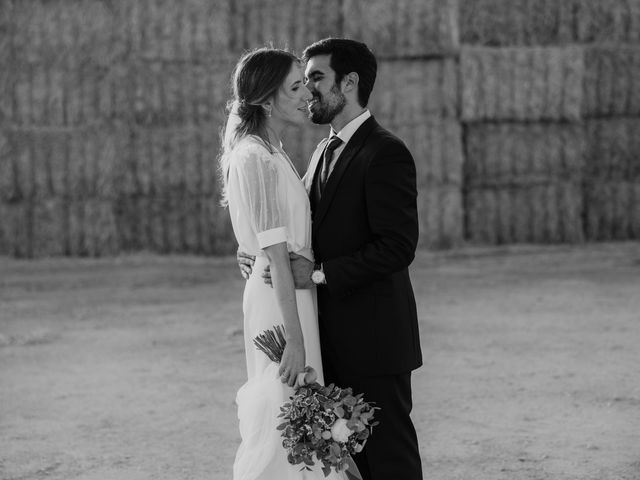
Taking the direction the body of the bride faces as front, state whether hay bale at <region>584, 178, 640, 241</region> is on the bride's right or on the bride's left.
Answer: on the bride's left

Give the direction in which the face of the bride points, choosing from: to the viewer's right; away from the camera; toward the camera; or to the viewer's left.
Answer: to the viewer's right

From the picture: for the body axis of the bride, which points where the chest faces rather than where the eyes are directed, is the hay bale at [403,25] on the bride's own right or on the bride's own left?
on the bride's own left

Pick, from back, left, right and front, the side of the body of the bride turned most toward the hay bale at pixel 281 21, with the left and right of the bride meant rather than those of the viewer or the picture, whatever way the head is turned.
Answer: left

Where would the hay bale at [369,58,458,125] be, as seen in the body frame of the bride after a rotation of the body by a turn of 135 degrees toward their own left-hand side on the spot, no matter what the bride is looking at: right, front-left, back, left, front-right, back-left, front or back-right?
front-right

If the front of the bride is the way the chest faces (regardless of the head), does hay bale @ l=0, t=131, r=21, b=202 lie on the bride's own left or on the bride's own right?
on the bride's own left

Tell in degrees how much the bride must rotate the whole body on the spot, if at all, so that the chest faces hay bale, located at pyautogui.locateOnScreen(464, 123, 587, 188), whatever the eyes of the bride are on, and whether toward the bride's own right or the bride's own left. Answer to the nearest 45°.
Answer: approximately 90° to the bride's own left

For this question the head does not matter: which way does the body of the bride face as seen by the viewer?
to the viewer's right

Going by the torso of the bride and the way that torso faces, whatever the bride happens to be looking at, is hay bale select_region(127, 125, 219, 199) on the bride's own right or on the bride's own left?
on the bride's own left

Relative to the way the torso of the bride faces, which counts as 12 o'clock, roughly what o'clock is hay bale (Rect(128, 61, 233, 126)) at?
The hay bale is roughly at 9 o'clock from the bride.
